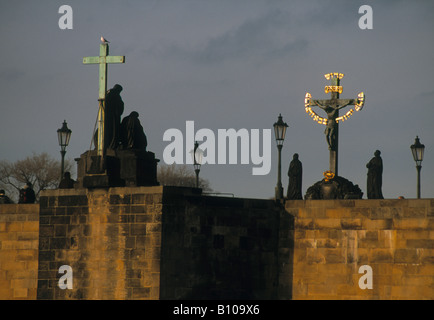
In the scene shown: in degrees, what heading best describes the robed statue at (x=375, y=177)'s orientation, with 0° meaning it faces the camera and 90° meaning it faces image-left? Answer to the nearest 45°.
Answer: approximately 45°

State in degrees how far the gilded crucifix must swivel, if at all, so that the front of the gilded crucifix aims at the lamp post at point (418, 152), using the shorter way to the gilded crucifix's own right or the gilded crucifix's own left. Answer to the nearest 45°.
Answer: approximately 90° to the gilded crucifix's own left

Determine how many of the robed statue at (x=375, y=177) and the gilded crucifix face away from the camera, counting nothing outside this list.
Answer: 0

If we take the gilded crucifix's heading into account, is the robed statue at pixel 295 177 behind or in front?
in front

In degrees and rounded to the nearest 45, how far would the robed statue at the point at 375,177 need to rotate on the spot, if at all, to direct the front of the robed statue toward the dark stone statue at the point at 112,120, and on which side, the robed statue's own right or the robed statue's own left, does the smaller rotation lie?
approximately 45° to the robed statue's own right

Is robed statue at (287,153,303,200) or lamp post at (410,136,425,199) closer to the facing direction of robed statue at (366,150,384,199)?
the robed statue

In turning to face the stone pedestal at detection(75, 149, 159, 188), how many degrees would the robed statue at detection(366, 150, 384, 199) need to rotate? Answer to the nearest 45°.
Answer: approximately 45° to its right

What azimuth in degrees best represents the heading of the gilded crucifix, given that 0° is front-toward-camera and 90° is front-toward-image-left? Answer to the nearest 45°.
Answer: approximately 45°
